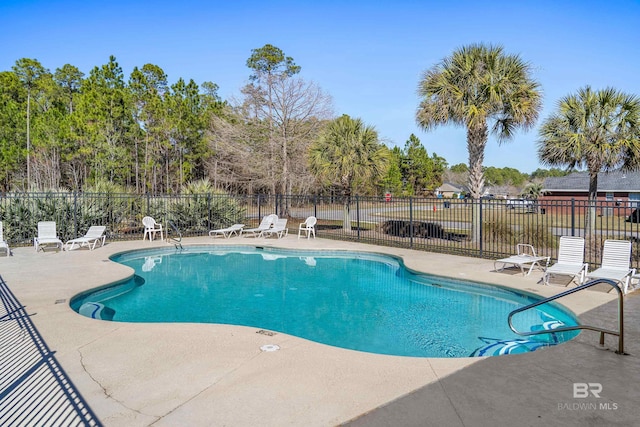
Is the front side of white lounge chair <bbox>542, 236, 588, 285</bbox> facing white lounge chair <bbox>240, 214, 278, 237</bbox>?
no

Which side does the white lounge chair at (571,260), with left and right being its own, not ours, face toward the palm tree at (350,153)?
right

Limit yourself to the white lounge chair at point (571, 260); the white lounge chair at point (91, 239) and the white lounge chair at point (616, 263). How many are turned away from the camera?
0

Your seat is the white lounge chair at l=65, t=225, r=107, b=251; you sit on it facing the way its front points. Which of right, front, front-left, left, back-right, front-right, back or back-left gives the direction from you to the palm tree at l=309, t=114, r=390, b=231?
back-left

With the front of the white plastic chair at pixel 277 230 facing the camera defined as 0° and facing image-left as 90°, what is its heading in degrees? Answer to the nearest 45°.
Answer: approximately 45°

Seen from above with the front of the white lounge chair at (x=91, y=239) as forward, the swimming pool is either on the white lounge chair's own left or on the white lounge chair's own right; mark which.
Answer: on the white lounge chair's own left

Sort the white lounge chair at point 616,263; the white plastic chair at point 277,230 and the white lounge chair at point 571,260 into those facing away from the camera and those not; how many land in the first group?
0

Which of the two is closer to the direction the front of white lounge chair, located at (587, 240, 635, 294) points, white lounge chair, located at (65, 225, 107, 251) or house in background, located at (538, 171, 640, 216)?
the white lounge chair

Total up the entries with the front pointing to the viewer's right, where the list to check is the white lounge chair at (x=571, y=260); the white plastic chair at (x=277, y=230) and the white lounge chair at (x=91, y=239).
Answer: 0

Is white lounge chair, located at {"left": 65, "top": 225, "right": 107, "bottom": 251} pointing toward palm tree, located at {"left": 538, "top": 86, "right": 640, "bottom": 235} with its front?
no

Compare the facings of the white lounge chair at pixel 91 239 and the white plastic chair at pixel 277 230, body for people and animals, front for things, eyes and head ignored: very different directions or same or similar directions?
same or similar directions

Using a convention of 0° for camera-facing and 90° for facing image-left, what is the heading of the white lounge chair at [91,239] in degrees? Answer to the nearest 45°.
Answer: approximately 45°

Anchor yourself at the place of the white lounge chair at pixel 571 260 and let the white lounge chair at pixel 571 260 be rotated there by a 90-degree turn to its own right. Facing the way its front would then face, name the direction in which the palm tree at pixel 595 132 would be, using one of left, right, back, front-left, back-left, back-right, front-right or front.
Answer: front-right

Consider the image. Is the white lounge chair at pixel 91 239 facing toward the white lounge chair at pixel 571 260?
no

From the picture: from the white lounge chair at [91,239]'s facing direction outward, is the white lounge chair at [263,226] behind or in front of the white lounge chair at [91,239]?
behind

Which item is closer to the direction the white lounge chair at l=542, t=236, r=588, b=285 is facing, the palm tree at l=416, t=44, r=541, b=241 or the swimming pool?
the swimming pool

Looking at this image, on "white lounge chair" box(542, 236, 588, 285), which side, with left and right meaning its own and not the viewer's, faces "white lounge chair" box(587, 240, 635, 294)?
left

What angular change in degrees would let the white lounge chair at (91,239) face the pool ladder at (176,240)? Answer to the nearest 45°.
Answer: approximately 135° to its left

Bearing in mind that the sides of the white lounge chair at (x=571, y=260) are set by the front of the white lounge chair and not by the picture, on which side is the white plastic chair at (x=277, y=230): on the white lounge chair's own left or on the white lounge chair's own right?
on the white lounge chair's own right

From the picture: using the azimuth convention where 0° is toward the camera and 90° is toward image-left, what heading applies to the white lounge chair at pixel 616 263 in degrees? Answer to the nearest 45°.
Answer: approximately 45°
